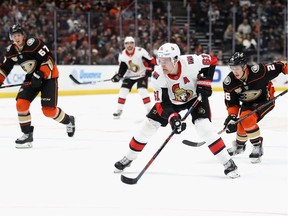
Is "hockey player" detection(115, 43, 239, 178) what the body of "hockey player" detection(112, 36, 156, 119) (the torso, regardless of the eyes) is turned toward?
yes

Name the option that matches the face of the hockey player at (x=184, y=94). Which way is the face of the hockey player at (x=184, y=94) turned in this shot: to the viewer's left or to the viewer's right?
to the viewer's left

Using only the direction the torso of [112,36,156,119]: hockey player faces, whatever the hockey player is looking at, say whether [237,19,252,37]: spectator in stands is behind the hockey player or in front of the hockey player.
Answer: behind

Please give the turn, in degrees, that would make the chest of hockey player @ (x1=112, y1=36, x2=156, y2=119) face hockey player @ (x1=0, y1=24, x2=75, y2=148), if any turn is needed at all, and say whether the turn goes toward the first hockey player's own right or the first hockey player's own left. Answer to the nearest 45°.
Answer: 0° — they already face them

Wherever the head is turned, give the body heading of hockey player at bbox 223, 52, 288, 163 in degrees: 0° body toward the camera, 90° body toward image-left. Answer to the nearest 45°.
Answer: approximately 45°

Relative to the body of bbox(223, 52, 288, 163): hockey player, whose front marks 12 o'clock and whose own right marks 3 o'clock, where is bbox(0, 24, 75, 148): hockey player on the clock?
bbox(0, 24, 75, 148): hockey player is roughly at 2 o'clock from bbox(223, 52, 288, 163): hockey player.

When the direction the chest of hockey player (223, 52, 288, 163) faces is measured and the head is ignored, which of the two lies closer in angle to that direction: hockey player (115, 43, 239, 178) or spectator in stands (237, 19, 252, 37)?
the hockey player

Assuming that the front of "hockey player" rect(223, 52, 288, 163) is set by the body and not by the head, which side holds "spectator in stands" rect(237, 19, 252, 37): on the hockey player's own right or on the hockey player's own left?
on the hockey player's own right
